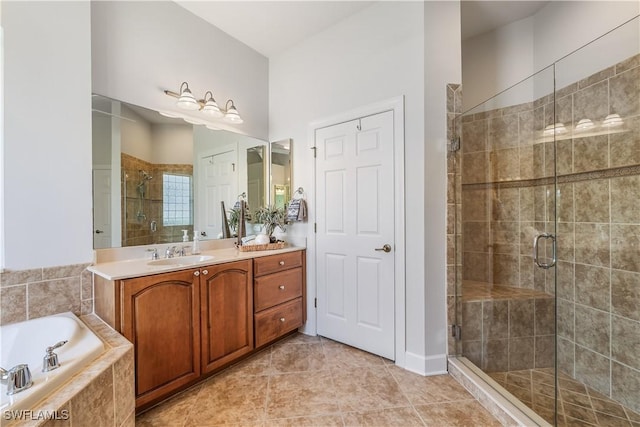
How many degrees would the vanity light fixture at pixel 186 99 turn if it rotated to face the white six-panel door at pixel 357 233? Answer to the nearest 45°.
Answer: approximately 45° to its left

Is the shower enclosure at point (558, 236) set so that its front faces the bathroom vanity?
yes

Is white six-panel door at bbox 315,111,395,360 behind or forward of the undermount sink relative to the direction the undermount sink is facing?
forward

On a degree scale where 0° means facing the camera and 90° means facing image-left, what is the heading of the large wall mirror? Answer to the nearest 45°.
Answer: approximately 315°

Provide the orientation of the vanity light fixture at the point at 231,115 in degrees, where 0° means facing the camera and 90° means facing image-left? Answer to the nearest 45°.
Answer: approximately 315°

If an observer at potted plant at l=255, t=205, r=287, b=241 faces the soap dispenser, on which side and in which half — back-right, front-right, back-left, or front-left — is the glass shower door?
back-left

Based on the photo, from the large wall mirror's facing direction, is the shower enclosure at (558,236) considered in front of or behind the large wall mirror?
in front

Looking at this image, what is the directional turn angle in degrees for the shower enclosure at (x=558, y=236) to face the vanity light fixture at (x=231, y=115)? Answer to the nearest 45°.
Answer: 0° — it already faces it
